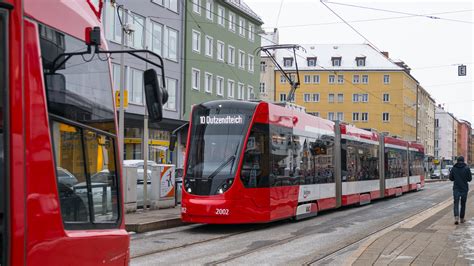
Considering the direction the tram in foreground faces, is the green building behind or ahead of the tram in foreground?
ahead

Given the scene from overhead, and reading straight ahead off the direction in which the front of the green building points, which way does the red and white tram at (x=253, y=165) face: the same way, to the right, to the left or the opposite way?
to the right

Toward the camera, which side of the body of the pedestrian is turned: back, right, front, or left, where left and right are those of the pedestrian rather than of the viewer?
back

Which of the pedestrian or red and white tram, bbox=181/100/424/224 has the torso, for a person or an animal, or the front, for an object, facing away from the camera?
the pedestrian

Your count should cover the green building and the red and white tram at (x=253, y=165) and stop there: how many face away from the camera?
0

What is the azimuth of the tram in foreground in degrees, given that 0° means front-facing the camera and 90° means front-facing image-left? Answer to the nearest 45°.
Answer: approximately 225°

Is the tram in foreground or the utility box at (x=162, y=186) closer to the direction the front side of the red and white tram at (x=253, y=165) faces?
the tram in foreground

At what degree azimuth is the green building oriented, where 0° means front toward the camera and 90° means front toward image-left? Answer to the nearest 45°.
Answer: approximately 315°

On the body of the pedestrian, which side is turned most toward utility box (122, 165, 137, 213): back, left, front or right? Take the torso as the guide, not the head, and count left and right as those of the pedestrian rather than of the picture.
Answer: left

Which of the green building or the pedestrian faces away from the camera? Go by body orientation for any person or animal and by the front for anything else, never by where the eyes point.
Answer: the pedestrian

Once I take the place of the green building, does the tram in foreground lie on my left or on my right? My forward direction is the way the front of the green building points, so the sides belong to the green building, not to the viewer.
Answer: on my right

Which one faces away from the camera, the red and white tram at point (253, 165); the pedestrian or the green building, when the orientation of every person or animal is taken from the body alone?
the pedestrian

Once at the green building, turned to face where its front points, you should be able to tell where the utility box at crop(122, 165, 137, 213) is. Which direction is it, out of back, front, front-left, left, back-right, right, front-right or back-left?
front-right
